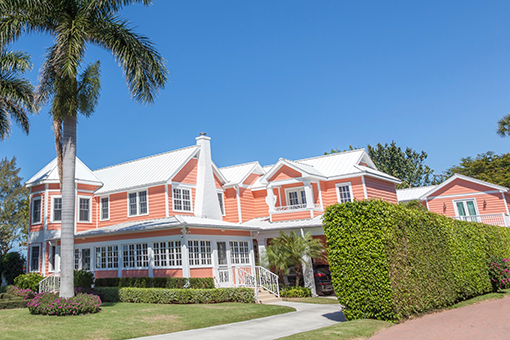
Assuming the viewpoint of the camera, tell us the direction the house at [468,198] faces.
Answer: facing the viewer

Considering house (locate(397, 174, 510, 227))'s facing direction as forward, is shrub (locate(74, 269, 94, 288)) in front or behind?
in front

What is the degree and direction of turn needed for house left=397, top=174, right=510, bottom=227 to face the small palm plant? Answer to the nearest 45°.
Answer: approximately 45° to its right

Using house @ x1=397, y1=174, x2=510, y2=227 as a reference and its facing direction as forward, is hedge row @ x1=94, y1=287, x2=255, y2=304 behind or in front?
in front

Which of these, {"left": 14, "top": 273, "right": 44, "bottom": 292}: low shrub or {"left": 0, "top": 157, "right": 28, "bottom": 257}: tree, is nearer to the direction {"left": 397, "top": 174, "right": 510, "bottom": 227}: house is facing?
the low shrub

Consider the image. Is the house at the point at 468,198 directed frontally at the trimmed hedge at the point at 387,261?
yes

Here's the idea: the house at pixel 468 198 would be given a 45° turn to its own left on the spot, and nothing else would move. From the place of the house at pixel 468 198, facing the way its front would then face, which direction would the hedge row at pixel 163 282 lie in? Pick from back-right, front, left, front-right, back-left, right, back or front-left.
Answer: right

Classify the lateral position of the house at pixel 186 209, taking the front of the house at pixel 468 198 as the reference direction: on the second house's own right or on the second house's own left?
on the second house's own right

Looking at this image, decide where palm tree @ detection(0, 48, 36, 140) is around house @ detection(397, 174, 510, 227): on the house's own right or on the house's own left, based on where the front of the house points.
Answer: on the house's own right

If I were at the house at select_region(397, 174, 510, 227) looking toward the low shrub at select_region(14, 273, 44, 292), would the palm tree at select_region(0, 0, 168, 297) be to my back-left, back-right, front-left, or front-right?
front-left

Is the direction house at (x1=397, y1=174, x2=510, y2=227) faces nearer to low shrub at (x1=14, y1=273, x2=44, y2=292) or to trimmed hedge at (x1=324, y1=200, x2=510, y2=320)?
the trimmed hedge

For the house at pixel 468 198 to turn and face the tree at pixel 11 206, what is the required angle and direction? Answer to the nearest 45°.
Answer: approximately 90° to its right

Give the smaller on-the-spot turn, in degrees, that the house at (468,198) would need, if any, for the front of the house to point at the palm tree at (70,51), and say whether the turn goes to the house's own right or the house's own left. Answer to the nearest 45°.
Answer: approximately 45° to the house's own right

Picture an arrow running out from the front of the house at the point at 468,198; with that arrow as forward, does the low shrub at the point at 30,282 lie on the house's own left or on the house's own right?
on the house's own right

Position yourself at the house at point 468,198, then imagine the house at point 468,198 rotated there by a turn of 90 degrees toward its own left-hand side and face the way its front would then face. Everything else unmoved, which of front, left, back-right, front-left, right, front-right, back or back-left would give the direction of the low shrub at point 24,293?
back-right
